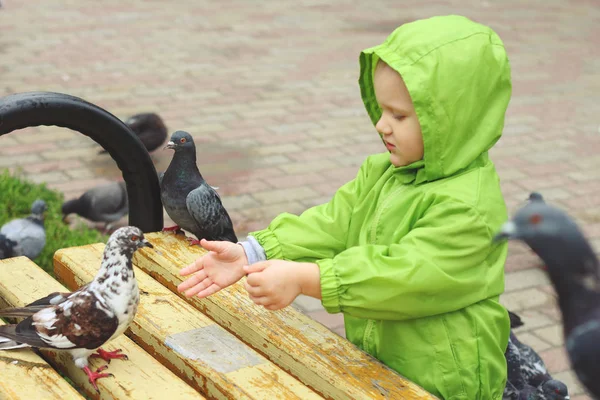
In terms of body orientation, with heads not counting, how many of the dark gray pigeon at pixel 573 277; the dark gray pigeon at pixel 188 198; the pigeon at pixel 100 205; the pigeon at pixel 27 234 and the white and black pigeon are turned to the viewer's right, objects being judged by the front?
2

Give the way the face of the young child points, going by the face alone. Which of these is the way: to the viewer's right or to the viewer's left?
to the viewer's left

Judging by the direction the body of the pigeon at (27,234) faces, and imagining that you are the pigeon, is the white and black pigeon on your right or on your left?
on your right

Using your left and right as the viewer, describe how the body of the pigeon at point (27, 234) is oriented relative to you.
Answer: facing to the right of the viewer

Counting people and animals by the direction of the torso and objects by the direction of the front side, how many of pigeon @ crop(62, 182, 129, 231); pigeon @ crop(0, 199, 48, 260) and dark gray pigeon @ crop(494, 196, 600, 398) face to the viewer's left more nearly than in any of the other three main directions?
2

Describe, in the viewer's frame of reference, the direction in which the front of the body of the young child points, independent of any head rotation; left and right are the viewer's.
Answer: facing the viewer and to the left of the viewer

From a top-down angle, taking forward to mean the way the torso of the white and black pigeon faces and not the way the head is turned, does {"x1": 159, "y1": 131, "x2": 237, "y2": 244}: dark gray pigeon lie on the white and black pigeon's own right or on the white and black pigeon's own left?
on the white and black pigeon's own left

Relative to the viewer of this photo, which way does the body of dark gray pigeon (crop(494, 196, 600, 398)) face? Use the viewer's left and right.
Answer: facing to the left of the viewer

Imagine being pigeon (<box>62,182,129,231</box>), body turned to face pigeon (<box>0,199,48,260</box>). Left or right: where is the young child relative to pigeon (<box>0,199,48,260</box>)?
left

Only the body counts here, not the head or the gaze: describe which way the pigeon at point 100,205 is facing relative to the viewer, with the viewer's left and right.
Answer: facing to the left of the viewer

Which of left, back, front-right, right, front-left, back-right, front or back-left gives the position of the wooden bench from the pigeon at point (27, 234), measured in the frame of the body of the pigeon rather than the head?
right

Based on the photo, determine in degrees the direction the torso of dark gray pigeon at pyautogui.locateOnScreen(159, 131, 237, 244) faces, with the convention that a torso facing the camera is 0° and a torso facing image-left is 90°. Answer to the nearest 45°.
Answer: approximately 45°

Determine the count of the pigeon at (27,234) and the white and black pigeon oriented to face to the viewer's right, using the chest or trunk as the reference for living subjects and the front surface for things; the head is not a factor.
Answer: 2

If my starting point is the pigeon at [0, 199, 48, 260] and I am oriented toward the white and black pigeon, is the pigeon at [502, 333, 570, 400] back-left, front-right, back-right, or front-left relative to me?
front-left

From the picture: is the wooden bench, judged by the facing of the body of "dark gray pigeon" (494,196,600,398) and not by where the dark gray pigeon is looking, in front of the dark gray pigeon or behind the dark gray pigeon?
in front

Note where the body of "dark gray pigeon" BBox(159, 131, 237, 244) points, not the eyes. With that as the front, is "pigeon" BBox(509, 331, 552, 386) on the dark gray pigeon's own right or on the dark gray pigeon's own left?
on the dark gray pigeon's own left

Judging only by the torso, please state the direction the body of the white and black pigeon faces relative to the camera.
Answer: to the viewer's right
